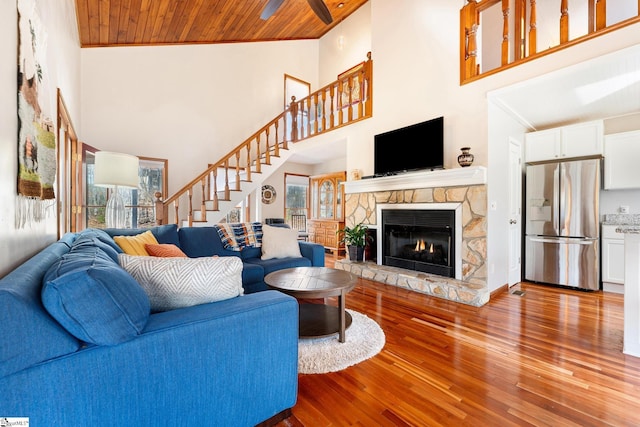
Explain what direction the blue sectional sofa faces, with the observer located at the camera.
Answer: facing to the right of the viewer

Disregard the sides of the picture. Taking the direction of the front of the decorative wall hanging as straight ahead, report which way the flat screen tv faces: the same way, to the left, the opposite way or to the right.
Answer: to the right

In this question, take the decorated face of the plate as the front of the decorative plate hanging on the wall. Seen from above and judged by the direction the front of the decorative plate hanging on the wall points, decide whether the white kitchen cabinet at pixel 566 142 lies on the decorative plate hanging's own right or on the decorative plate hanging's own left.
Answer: on the decorative plate hanging's own left

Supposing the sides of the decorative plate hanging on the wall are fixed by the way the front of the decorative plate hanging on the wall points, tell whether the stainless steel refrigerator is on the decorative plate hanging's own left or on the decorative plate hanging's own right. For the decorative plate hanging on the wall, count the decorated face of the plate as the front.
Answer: on the decorative plate hanging's own left

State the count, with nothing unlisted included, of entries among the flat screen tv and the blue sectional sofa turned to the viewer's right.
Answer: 1

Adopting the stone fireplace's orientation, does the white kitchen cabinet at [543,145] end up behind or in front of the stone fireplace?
behind

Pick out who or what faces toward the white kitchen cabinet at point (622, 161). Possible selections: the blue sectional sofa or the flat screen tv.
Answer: the blue sectional sofa

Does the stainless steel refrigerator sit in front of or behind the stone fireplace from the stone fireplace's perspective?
behind

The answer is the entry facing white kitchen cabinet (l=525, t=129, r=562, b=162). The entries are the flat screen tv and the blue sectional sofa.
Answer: the blue sectional sofa
